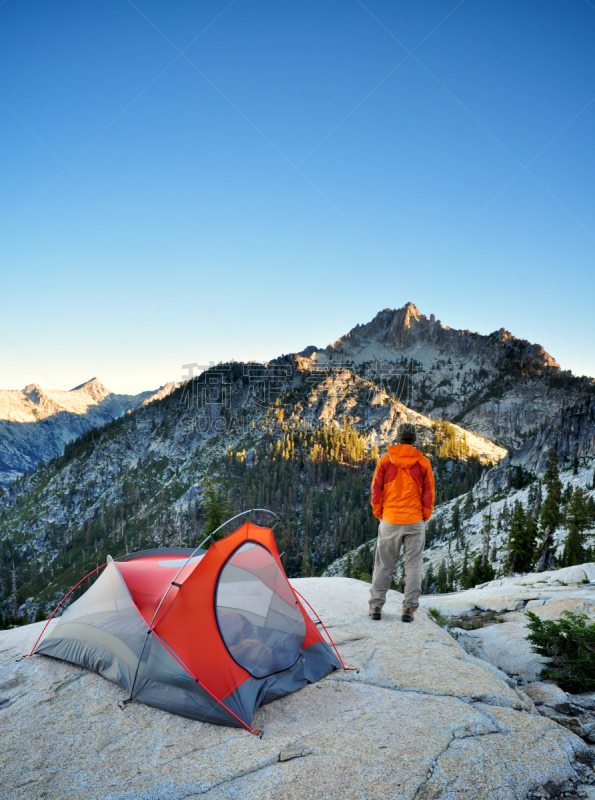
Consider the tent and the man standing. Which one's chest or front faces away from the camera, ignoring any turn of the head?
the man standing

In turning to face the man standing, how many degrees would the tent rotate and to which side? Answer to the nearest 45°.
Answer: approximately 45° to its left

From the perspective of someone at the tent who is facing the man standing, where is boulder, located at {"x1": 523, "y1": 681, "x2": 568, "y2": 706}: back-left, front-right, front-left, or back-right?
front-right

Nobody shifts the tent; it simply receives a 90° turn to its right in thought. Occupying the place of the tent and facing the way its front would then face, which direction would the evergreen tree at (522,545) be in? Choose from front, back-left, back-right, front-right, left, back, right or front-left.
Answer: back

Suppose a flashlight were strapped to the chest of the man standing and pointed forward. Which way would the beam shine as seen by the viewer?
away from the camera

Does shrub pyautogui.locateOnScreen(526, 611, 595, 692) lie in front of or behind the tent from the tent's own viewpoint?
in front

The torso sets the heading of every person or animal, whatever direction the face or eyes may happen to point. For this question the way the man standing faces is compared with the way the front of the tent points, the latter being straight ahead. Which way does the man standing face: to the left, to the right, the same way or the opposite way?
to the left

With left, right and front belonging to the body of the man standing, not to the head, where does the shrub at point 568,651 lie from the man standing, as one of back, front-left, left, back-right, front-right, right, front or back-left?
right

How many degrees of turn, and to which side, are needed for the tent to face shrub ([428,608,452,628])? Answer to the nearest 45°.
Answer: approximately 90° to its left

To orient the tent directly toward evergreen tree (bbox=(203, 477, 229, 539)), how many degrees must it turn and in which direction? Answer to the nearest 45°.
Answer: approximately 135° to its left

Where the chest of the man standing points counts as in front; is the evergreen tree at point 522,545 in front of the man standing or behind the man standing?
in front

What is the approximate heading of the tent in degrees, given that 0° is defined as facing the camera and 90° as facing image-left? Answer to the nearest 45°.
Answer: approximately 315°

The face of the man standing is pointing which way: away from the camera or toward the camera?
away from the camera

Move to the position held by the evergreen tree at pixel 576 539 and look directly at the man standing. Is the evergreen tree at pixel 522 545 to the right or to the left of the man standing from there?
right

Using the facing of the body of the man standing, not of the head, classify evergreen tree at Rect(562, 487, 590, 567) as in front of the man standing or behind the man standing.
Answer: in front

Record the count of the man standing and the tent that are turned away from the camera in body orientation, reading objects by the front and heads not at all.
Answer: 1
